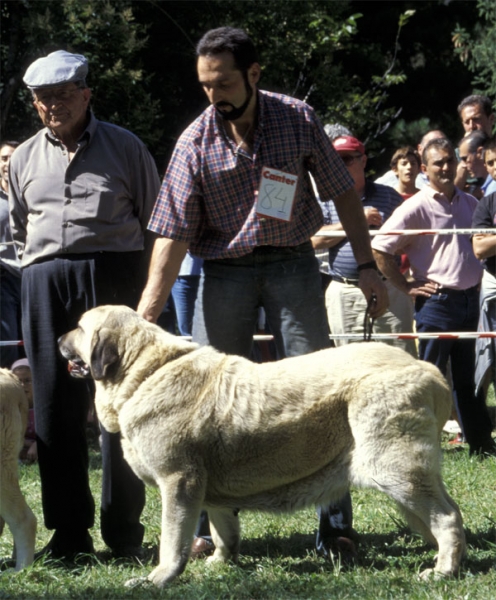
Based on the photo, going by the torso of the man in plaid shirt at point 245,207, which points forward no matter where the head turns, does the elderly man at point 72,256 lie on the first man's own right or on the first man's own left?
on the first man's own right

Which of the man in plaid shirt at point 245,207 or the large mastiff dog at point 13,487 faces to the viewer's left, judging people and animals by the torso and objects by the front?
the large mastiff dog

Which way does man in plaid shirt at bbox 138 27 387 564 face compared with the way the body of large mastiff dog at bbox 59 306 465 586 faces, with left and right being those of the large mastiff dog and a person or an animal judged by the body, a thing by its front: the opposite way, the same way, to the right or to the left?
to the left

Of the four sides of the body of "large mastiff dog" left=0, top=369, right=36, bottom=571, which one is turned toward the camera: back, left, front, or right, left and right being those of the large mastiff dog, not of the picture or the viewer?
left

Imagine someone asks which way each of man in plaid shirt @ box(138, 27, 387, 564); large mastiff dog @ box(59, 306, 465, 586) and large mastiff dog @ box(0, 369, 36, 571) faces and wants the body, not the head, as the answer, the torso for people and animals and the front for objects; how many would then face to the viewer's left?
2

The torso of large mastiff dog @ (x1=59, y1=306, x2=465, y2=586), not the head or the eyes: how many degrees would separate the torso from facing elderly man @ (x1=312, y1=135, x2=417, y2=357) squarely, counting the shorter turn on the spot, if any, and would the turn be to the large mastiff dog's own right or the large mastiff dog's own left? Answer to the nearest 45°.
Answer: approximately 90° to the large mastiff dog's own right

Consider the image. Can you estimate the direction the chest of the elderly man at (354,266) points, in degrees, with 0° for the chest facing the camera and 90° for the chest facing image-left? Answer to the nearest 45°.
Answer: approximately 45°

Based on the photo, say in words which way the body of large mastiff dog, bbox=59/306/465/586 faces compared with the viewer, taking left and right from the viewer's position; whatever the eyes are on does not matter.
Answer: facing to the left of the viewer

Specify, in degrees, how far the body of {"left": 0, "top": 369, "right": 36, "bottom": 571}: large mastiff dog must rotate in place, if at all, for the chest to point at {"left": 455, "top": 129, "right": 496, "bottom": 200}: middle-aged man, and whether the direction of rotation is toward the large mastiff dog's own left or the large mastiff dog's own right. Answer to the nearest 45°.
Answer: approximately 135° to the large mastiff dog's own right

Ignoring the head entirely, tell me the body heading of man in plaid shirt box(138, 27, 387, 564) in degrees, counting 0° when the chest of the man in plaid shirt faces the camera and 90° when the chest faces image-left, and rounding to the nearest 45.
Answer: approximately 0°
